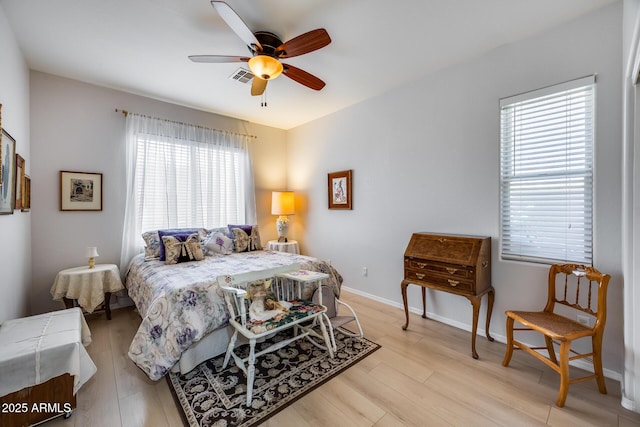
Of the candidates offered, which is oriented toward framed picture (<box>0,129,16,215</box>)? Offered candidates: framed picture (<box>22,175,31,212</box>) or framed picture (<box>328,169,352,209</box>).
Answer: framed picture (<box>328,169,352,209</box>)

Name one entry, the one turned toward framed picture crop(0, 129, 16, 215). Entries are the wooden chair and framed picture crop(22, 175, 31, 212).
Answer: the wooden chair

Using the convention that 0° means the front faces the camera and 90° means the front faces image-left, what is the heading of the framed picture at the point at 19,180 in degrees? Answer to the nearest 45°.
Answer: approximately 270°

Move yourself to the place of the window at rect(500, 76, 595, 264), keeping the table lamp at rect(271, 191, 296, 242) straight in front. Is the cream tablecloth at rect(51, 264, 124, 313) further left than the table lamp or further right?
left

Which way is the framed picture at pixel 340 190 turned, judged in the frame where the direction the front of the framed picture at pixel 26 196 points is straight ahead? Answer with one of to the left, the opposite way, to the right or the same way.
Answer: the opposite way

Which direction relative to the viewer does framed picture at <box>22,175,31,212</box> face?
to the viewer's right

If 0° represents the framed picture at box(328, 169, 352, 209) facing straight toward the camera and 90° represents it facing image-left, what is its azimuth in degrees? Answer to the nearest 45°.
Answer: approximately 45°

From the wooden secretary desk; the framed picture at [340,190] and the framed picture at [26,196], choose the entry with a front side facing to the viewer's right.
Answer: the framed picture at [26,196]

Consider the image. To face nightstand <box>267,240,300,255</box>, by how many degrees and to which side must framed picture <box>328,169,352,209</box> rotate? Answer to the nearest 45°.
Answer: approximately 45° to its right
